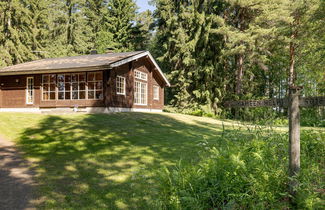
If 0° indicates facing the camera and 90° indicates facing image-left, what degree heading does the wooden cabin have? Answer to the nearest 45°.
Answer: approximately 45°

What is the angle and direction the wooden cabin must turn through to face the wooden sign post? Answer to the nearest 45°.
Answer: approximately 45° to its left

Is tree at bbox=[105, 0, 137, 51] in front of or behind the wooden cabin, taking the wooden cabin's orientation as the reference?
behind

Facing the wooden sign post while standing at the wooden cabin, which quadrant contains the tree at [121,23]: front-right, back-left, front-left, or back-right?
back-left

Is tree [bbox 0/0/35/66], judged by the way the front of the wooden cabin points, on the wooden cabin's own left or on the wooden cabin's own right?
on the wooden cabin's own right

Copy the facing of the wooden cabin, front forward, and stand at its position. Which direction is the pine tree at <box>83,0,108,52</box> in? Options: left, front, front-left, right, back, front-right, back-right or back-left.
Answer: back-right

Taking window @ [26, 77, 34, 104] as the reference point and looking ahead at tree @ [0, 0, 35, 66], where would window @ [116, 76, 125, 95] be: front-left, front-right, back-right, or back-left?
back-right
